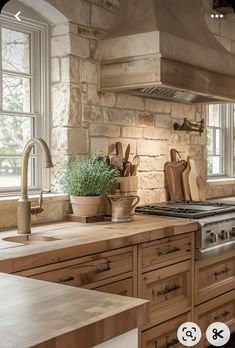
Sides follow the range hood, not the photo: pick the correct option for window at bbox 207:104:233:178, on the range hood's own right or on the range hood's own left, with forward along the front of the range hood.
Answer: on the range hood's own left

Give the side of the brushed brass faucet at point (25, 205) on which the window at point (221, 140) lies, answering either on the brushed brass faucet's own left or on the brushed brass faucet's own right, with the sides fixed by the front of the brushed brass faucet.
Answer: on the brushed brass faucet's own left

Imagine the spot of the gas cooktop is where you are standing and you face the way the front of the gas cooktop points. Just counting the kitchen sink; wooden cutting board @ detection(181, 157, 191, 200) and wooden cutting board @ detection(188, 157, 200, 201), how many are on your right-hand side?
1

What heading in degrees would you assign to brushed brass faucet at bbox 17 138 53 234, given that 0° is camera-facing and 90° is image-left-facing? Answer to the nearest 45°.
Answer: approximately 315°

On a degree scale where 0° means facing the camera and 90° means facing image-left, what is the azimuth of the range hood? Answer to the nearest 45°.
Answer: approximately 315°

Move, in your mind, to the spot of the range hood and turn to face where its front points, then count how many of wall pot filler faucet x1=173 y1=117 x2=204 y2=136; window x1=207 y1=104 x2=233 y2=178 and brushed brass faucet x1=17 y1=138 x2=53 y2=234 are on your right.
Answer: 1

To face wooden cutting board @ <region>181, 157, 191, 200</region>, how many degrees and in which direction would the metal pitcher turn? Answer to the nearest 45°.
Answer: approximately 135° to its right

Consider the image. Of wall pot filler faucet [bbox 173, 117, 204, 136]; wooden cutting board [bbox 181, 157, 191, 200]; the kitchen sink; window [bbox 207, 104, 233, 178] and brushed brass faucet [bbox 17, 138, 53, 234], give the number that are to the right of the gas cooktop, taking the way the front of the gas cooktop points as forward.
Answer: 2

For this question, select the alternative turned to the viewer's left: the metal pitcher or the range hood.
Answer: the metal pitcher

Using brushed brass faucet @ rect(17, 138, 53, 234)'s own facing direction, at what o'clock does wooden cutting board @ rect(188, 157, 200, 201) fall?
The wooden cutting board is roughly at 9 o'clock from the brushed brass faucet.
